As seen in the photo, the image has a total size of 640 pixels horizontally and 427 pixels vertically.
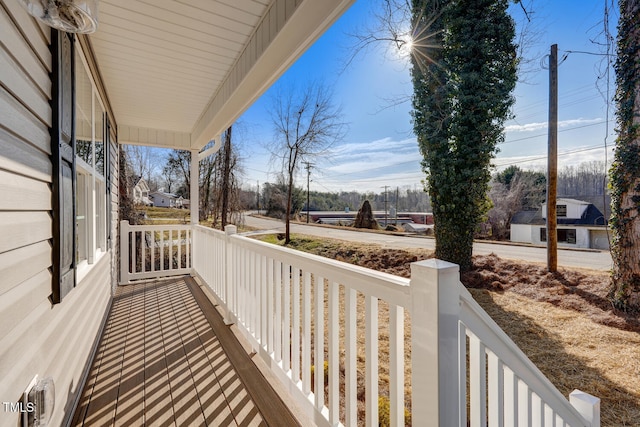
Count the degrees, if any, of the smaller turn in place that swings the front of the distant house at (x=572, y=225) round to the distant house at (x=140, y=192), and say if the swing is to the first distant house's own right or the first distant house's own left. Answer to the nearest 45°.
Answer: approximately 90° to the first distant house's own right

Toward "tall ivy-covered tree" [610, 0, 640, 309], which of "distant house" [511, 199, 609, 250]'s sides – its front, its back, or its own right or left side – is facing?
front

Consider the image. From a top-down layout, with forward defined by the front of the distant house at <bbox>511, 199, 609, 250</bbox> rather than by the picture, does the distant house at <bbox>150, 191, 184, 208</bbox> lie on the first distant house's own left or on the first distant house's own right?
on the first distant house's own right

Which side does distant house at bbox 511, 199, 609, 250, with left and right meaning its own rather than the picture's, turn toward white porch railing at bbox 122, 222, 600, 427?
front

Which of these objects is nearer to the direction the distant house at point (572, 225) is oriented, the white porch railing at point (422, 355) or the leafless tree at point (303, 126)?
the white porch railing

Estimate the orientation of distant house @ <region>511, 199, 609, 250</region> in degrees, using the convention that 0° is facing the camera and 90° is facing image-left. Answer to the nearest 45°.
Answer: approximately 0°
